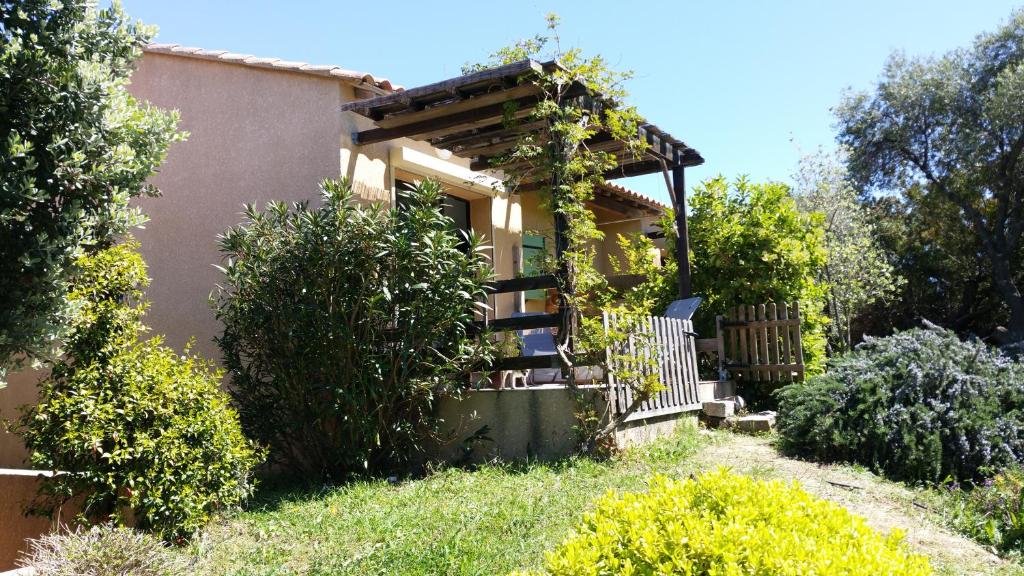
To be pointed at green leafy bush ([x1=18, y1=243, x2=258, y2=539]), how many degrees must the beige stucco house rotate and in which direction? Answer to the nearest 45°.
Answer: approximately 45° to its right

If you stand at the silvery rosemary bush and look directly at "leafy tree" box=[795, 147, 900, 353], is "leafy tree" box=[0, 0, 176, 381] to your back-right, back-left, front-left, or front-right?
back-left

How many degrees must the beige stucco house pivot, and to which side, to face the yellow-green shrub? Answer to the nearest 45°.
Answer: approximately 45° to its right

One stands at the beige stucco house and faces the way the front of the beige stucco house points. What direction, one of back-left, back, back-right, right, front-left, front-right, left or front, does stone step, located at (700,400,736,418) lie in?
front-left

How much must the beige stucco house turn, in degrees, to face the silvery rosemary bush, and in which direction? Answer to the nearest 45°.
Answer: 0° — it already faces it

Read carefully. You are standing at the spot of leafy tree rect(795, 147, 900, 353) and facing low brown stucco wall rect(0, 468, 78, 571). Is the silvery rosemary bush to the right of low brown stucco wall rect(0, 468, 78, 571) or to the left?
left

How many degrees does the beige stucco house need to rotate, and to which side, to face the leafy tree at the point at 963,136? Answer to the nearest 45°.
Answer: approximately 45° to its left

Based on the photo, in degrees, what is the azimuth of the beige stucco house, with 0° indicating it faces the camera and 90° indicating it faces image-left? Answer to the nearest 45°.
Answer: approximately 315°

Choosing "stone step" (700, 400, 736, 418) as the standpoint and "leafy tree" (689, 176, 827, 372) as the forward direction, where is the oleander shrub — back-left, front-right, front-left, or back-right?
back-left

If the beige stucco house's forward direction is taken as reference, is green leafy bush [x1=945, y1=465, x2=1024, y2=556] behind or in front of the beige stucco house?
in front

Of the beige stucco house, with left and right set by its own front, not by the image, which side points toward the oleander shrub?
front
